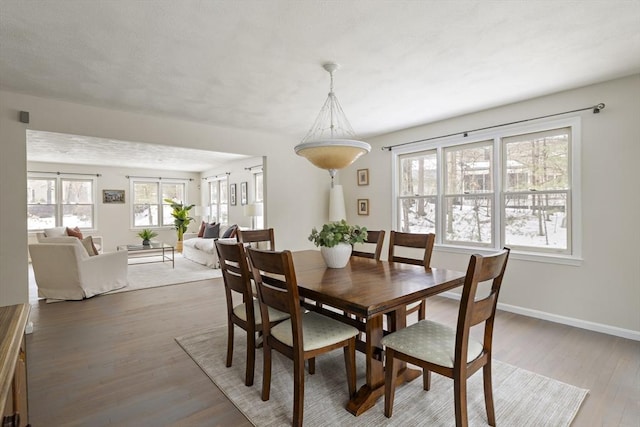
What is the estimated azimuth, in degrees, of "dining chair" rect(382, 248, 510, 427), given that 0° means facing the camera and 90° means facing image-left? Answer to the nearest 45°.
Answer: approximately 135°

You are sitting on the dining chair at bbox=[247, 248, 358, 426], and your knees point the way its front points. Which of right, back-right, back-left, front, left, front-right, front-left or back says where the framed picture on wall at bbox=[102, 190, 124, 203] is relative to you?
left

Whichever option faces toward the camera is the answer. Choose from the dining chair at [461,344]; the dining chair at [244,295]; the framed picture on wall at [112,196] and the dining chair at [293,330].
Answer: the framed picture on wall

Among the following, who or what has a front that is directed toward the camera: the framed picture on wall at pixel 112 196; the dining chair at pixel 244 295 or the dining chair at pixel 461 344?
the framed picture on wall

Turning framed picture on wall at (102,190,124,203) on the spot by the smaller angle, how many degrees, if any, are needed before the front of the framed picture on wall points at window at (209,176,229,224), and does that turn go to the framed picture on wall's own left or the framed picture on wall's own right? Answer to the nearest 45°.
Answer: approximately 45° to the framed picture on wall's own left

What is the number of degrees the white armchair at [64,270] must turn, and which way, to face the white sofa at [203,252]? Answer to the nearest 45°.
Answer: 0° — it already faces it

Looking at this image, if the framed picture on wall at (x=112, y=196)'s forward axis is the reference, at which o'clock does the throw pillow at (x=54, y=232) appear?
The throw pillow is roughly at 1 o'clock from the framed picture on wall.

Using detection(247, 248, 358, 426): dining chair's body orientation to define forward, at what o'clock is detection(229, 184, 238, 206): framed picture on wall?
The framed picture on wall is roughly at 10 o'clock from the dining chair.

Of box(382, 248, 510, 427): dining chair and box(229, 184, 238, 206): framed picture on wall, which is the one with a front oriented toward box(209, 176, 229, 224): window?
the dining chair

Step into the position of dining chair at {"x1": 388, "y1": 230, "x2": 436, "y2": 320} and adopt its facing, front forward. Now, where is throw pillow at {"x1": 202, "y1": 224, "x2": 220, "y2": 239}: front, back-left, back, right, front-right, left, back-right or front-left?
right

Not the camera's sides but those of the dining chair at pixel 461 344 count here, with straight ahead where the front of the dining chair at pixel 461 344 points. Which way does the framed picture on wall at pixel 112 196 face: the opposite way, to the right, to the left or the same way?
the opposite way

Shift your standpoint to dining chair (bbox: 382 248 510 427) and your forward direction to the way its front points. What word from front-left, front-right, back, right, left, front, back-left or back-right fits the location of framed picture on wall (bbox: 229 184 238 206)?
front

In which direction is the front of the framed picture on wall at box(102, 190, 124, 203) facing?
toward the camera
